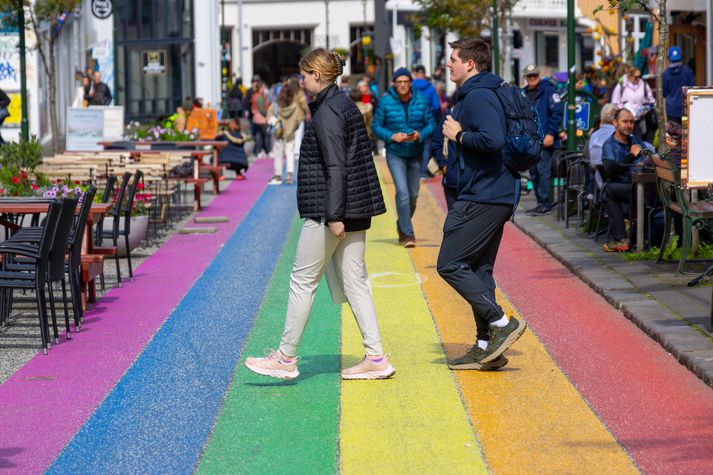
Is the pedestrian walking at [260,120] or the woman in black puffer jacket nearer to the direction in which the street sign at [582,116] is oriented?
the woman in black puffer jacket

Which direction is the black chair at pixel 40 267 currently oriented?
to the viewer's left

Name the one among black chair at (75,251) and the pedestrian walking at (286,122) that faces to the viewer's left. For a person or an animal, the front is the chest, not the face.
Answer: the black chair

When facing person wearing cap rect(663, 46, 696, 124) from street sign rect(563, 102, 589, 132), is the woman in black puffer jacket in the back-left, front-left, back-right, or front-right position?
back-right

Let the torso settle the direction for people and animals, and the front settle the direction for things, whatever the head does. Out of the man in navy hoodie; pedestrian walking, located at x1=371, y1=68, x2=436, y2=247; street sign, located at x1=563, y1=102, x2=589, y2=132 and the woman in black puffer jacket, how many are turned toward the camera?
2

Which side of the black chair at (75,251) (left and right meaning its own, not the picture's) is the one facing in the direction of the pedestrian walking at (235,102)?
right
